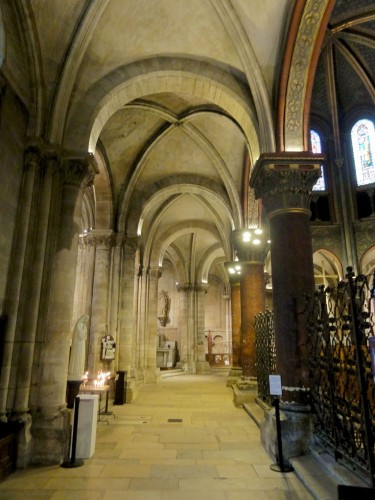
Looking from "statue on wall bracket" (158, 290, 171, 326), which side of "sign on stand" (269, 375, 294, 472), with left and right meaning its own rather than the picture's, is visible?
back

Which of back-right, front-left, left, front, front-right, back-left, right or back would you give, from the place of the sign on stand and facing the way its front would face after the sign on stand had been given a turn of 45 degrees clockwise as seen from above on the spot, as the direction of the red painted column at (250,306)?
back-right

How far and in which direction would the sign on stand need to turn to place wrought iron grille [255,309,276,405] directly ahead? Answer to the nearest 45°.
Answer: approximately 180°

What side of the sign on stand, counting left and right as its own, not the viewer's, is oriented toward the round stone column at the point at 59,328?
right

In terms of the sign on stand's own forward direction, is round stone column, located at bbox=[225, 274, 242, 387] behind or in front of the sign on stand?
behind

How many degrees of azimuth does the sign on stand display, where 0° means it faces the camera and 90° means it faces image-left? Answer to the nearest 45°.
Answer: approximately 0°

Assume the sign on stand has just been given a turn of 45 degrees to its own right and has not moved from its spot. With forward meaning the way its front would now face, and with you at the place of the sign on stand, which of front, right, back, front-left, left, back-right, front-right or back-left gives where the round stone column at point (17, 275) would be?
front-right

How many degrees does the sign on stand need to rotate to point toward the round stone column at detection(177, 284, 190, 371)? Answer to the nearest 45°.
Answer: approximately 180°

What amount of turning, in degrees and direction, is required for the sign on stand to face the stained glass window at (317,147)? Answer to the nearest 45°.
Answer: approximately 180°

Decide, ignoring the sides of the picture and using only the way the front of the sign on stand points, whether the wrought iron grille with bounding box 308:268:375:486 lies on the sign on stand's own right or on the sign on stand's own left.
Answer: on the sign on stand's own left

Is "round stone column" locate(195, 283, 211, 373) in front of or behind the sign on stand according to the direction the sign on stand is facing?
behind
